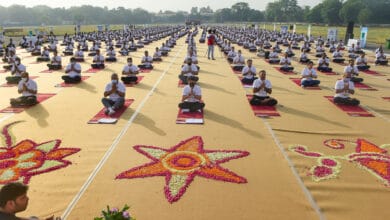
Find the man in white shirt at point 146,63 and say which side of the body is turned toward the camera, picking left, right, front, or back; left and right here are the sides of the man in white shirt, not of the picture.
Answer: front

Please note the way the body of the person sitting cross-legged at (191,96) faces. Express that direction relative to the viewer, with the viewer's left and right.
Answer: facing the viewer

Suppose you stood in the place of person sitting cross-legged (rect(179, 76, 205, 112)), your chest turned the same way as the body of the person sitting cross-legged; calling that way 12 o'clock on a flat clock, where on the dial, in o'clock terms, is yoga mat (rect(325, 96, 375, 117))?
The yoga mat is roughly at 9 o'clock from the person sitting cross-legged.

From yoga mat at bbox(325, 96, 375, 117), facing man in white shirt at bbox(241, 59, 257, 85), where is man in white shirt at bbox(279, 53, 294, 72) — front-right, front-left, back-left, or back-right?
front-right

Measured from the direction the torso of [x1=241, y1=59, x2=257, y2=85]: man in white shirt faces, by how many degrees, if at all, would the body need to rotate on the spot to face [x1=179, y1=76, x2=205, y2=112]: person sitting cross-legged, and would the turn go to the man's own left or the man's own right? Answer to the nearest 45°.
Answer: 0° — they already face them

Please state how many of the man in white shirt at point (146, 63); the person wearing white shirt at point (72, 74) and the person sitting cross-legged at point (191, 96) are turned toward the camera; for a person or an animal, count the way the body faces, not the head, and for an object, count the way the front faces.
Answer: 3

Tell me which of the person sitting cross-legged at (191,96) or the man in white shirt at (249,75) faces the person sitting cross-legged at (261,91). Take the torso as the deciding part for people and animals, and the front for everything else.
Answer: the man in white shirt

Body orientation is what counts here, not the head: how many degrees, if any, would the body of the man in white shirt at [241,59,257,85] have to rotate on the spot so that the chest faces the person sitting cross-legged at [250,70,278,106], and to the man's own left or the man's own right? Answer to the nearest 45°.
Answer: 0° — they already face them

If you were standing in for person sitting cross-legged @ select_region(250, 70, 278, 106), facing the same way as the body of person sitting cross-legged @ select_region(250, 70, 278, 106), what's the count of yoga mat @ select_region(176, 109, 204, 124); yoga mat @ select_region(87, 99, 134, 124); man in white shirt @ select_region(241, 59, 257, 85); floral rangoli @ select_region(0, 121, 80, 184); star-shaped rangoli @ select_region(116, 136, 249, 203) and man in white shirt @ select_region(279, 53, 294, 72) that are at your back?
2

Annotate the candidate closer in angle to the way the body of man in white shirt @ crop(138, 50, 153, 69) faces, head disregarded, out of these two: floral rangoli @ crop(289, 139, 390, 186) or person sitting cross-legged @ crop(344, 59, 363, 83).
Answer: the floral rangoli

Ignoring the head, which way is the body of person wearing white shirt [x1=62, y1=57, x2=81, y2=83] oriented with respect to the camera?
toward the camera

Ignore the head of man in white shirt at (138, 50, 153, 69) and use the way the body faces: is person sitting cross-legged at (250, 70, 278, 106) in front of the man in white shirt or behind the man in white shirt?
in front

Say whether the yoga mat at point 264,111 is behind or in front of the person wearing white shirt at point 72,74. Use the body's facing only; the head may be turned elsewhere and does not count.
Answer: in front

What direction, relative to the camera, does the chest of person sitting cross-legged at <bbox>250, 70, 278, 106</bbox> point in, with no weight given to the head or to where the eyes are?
toward the camera

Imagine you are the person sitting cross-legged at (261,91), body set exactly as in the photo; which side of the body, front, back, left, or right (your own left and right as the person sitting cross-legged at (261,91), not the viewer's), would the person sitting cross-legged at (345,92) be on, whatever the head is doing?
left
